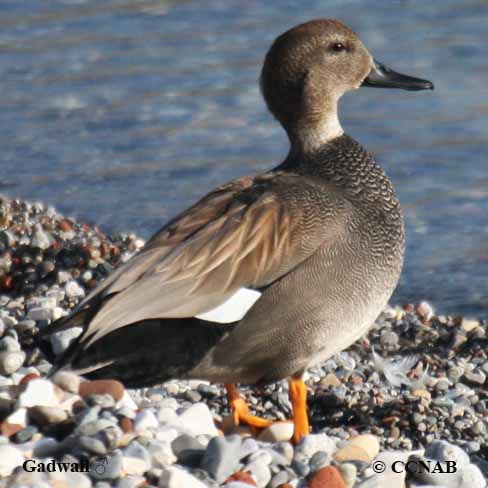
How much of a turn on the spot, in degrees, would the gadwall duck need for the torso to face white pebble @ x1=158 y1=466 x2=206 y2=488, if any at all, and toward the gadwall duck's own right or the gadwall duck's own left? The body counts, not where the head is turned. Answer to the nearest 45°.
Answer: approximately 90° to the gadwall duck's own right

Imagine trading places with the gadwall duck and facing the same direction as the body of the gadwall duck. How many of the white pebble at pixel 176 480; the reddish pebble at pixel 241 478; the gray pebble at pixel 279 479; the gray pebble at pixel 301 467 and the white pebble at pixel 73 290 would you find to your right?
4

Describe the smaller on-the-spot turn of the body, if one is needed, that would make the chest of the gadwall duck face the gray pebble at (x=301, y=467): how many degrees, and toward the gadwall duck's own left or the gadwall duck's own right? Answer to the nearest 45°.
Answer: approximately 90° to the gadwall duck's own right

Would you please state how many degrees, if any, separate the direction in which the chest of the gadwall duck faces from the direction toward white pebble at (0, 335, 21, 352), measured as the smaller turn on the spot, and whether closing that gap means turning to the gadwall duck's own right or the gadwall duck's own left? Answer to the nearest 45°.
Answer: approximately 180°

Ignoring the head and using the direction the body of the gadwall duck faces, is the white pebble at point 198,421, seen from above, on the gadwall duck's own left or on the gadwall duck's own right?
on the gadwall duck's own right

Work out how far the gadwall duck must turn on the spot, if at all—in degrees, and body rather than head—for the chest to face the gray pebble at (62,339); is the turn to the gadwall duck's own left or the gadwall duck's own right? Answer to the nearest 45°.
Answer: approximately 135° to the gadwall duck's own left

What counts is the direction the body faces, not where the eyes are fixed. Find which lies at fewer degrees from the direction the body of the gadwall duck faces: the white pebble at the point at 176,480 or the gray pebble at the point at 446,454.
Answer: the gray pebble

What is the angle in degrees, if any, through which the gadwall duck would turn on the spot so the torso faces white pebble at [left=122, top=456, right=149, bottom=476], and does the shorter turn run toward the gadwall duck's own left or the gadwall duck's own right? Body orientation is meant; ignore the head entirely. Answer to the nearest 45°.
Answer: approximately 90° to the gadwall duck's own right

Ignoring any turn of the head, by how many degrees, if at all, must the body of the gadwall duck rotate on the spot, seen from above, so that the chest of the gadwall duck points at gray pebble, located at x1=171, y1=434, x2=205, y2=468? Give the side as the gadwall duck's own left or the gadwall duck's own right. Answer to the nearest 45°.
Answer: approximately 90° to the gadwall duck's own right

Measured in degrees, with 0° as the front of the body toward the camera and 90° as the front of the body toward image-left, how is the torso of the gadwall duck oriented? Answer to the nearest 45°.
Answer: approximately 270°

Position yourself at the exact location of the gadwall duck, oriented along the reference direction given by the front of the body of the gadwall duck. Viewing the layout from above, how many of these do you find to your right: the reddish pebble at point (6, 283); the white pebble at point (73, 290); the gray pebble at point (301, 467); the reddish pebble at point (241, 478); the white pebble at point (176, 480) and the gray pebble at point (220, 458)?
4
